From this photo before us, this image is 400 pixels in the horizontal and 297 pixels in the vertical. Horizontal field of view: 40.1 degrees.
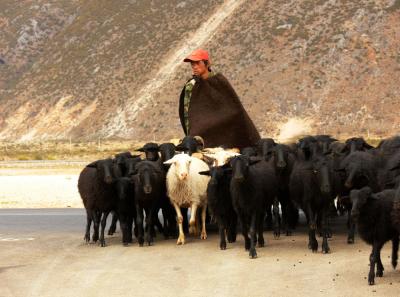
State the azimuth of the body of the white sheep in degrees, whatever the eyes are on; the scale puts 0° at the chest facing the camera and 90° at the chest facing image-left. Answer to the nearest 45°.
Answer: approximately 0°

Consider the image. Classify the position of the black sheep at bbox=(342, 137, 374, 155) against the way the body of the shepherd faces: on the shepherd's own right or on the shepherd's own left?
on the shepherd's own left

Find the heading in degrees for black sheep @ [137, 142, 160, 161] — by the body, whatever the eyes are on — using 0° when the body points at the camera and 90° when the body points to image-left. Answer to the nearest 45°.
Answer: approximately 0°

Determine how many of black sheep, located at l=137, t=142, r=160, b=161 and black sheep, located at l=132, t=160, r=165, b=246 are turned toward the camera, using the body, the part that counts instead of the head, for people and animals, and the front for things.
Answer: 2

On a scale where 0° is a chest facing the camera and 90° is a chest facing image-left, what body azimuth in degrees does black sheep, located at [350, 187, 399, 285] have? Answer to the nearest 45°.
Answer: approximately 45°

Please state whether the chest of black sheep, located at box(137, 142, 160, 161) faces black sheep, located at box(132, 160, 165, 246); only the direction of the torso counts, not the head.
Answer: yes
